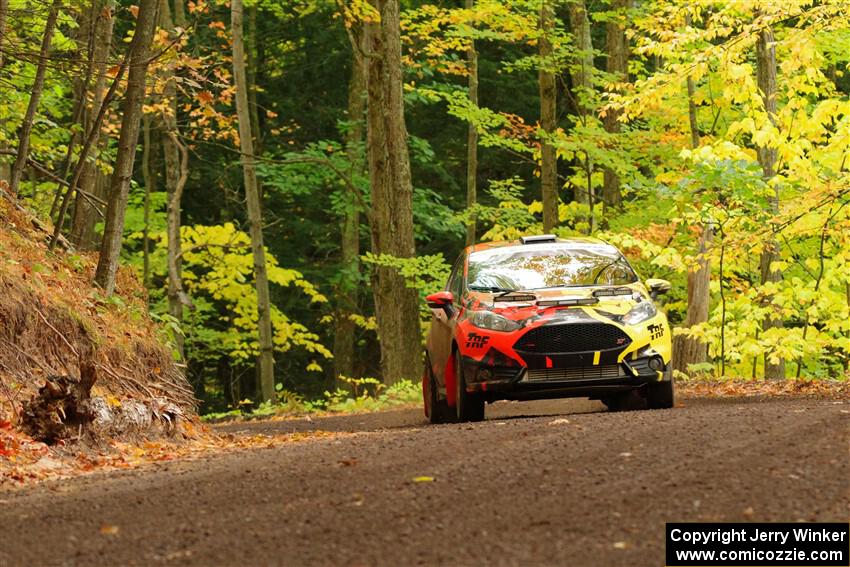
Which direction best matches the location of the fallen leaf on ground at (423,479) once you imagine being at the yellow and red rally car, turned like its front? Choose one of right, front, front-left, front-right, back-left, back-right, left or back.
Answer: front

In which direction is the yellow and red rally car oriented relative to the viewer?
toward the camera
